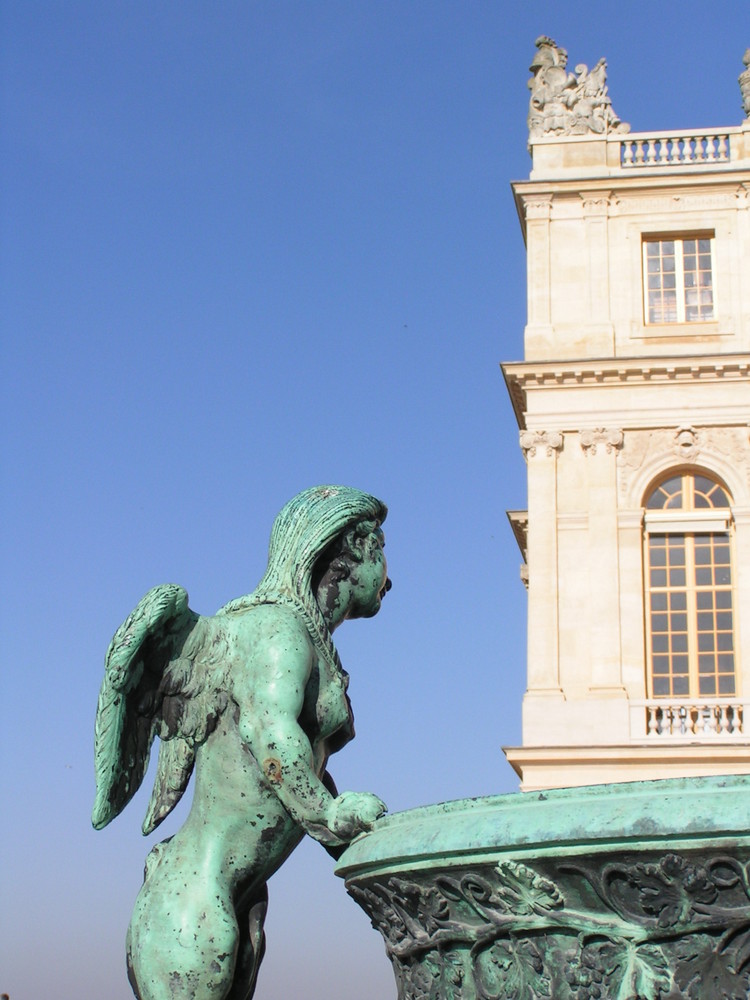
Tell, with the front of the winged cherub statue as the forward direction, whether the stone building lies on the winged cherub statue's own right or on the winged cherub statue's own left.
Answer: on the winged cherub statue's own left

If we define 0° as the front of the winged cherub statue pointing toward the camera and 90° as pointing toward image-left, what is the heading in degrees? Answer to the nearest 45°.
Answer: approximately 270°
